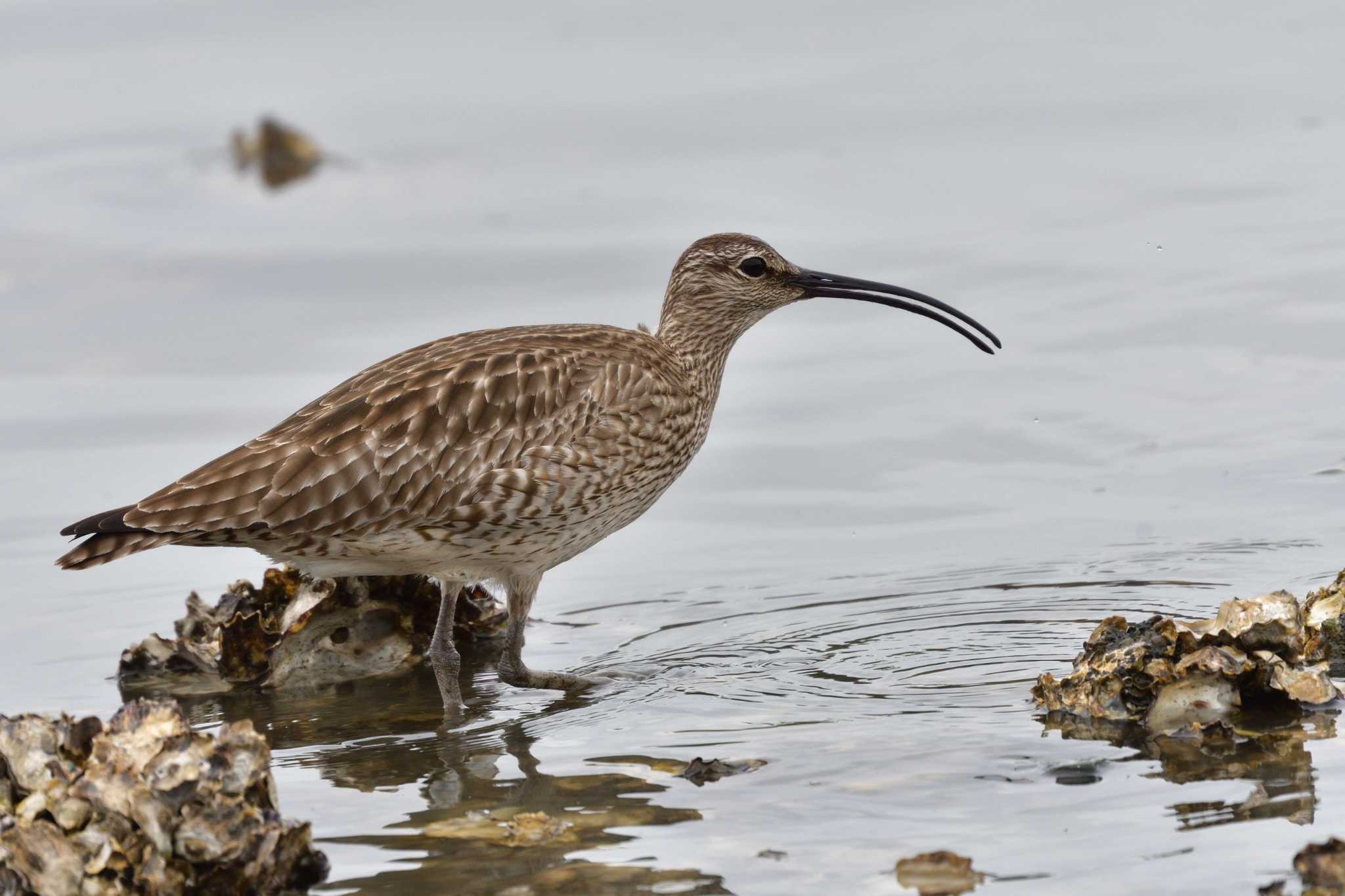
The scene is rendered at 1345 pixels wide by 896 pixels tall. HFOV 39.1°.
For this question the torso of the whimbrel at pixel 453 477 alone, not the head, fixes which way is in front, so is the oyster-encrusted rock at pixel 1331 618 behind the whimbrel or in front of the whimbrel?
in front

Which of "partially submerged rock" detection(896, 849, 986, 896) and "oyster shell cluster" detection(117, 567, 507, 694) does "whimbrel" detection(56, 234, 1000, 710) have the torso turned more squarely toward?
the partially submerged rock

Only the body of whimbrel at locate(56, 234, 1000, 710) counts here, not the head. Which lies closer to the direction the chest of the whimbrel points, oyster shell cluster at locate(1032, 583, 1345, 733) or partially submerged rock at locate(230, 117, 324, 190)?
the oyster shell cluster

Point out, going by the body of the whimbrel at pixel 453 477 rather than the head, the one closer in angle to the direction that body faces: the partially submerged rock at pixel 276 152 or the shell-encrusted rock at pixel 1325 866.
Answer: the shell-encrusted rock

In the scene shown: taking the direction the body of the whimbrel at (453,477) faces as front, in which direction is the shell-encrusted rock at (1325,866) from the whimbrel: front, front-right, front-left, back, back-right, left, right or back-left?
front-right

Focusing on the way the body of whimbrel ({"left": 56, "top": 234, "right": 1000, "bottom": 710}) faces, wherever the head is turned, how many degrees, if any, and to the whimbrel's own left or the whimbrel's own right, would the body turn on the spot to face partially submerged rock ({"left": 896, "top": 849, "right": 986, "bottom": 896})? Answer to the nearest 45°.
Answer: approximately 45° to the whimbrel's own right

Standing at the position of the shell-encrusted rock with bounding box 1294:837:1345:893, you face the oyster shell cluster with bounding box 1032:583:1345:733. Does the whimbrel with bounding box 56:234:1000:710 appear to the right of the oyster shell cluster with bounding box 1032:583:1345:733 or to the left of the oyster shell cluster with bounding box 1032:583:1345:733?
left

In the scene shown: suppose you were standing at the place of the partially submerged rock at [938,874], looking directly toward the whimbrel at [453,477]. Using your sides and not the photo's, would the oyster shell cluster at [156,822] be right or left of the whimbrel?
left

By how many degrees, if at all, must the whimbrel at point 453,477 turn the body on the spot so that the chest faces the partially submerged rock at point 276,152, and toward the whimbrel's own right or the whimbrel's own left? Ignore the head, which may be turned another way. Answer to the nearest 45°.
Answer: approximately 90° to the whimbrel's own left

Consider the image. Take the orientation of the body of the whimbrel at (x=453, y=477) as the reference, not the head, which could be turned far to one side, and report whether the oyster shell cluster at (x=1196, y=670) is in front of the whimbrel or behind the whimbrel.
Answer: in front

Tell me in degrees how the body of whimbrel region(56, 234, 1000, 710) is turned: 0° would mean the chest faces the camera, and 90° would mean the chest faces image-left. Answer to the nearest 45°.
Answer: approximately 270°

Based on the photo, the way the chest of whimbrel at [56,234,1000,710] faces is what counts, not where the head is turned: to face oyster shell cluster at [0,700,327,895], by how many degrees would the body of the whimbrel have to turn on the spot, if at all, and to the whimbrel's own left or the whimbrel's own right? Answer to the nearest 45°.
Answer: approximately 90° to the whimbrel's own right
